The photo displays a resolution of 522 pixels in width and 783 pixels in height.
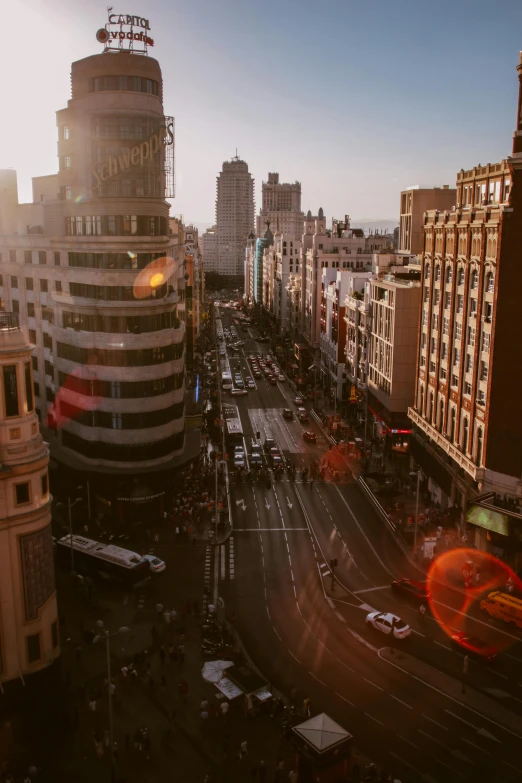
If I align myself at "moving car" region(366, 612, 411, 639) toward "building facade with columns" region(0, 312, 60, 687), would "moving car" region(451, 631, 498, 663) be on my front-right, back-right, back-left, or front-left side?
back-left

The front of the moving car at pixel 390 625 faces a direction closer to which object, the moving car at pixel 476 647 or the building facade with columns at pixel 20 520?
the building facade with columns

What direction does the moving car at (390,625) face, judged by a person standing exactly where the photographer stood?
facing away from the viewer and to the left of the viewer

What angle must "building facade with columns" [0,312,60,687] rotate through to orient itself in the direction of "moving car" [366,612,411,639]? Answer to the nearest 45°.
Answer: approximately 45° to its left

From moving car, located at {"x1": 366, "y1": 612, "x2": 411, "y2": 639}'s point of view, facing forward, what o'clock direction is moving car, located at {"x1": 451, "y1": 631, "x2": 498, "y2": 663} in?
moving car, located at {"x1": 451, "y1": 631, "x2": 498, "y2": 663} is roughly at 5 o'clock from moving car, located at {"x1": 366, "y1": 612, "x2": 411, "y2": 639}.

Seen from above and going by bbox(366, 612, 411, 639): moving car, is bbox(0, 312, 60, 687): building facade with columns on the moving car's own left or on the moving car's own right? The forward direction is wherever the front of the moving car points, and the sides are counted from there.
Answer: on the moving car's own left

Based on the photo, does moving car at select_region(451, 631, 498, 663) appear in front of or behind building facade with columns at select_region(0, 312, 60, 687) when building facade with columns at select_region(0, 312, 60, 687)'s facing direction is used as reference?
in front

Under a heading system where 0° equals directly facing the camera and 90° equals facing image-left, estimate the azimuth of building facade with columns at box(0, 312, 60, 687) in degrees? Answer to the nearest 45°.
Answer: approximately 315°
